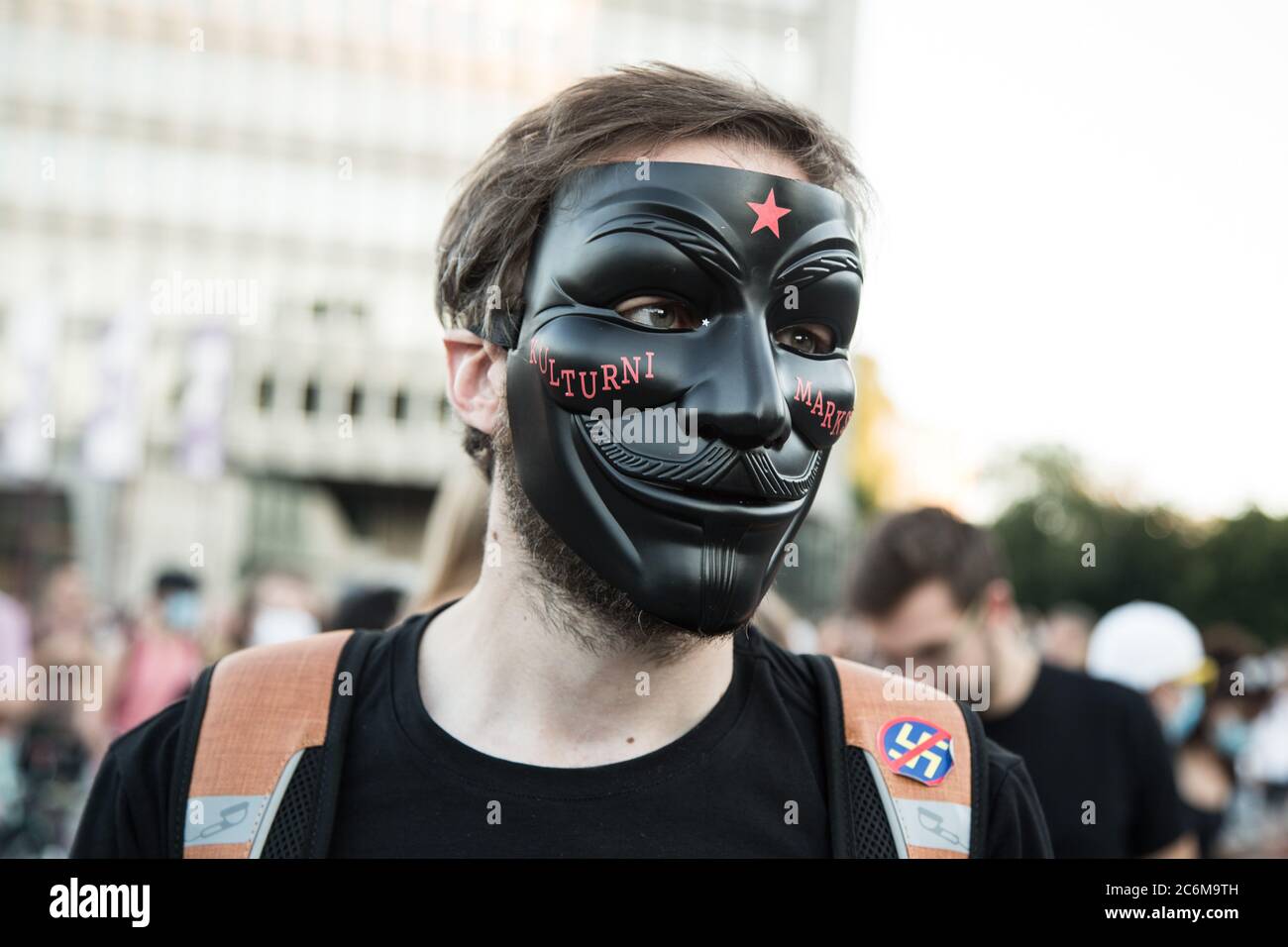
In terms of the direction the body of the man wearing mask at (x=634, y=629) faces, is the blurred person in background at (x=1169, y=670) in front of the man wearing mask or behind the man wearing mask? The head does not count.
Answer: behind

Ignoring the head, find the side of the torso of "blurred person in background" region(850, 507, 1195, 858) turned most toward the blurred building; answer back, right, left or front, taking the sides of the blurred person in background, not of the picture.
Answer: right

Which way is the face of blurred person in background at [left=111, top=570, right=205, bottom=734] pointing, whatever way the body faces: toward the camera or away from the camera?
toward the camera

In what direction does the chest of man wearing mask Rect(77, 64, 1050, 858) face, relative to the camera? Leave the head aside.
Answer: toward the camera

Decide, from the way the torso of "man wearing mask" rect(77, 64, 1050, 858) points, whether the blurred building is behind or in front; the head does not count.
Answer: behind

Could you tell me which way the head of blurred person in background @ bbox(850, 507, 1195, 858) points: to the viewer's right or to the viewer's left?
to the viewer's left

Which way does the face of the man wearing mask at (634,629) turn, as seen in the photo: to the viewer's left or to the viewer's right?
to the viewer's right

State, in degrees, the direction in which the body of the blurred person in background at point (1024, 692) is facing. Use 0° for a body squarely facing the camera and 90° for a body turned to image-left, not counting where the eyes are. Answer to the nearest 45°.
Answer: approximately 45°

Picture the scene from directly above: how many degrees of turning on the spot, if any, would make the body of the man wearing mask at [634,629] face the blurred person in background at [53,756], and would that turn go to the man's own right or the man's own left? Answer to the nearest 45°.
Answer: approximately 135° to the man's own right

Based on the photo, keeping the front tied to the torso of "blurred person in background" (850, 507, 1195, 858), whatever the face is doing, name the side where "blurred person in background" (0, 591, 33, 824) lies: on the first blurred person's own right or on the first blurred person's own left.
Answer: on the first blurred person's own right

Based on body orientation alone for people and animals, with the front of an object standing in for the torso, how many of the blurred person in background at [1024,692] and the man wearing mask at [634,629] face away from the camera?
0

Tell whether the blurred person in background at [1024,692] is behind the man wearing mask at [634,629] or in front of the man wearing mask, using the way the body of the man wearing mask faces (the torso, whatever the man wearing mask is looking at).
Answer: behind
